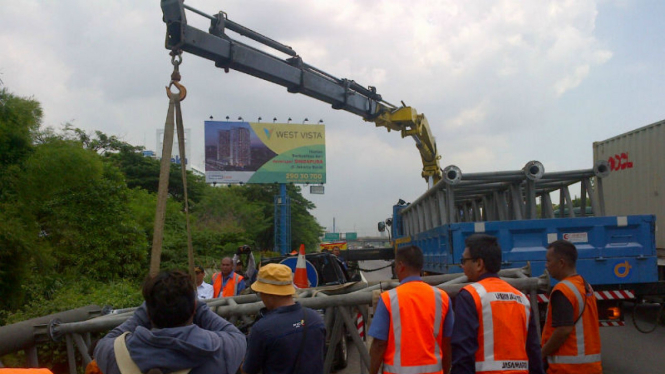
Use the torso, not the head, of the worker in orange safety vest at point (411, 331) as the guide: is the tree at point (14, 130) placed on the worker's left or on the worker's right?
on the worker's left

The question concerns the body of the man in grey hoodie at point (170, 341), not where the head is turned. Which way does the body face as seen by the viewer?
away from the camera

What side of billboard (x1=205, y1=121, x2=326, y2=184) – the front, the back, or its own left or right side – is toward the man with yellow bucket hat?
front

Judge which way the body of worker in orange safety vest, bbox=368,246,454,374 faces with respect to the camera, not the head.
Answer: away from the camera

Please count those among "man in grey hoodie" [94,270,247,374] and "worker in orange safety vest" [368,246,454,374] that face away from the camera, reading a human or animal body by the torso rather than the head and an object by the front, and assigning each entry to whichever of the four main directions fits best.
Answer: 2

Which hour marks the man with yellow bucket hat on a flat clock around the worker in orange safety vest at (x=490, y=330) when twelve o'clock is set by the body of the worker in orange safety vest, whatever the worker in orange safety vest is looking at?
The man with yellow bucket hat is roughly at 10 o'clock from the worker in orange safety vest.

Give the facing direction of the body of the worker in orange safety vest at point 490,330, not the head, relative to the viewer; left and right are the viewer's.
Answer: facing away from the viewer and to the left of the viewer

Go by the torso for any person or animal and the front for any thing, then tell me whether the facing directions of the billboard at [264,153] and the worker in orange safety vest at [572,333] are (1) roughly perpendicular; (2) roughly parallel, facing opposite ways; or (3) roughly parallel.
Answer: roughly perpendicular

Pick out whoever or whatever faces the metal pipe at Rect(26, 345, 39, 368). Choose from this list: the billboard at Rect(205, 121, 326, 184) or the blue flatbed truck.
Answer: the billboard

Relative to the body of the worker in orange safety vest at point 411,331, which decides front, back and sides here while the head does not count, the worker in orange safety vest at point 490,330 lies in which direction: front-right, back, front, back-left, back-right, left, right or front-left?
right

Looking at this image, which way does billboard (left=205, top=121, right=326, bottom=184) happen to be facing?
toward the camera

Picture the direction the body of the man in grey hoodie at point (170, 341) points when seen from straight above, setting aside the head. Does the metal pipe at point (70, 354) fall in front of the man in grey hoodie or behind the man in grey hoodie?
in front

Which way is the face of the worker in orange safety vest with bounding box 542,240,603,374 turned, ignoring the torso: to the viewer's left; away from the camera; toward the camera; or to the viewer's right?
to the viewer's left

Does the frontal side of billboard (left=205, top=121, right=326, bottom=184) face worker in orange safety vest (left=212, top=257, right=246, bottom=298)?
yes
